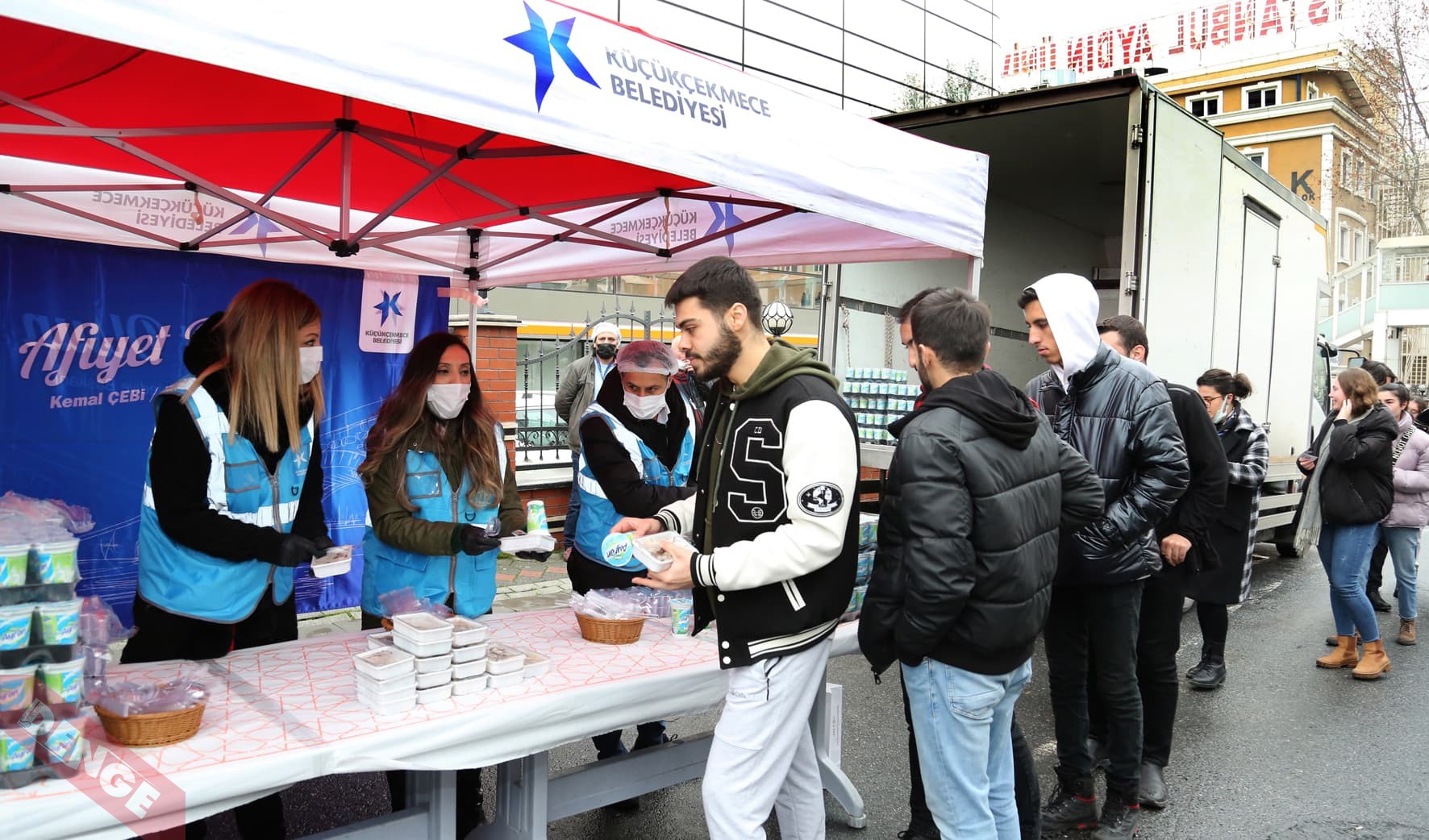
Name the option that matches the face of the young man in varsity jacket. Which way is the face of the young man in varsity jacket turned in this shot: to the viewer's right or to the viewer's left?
to the viewer's left

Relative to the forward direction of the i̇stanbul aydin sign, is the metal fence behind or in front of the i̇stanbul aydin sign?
behind

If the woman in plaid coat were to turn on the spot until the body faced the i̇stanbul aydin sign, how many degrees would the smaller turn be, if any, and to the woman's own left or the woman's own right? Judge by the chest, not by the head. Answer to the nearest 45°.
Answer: approximately 90° to the woman's own right

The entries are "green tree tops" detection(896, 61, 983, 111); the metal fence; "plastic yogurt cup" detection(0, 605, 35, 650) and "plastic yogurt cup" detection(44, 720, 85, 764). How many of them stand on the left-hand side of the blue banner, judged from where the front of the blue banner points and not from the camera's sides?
2

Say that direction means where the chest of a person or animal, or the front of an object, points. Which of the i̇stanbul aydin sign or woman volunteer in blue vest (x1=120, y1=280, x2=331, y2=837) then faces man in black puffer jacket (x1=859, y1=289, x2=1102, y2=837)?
the woman volunteer in blue vest

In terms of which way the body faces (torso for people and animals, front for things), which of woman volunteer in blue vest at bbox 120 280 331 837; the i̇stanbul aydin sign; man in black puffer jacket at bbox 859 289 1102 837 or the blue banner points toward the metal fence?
the man in black puffer jacket

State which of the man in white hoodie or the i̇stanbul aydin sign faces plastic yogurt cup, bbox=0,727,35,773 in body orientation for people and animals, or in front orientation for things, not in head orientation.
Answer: the man in white hoodie

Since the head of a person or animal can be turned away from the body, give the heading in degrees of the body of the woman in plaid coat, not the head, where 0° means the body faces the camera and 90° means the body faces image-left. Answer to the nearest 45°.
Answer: approximately 90°

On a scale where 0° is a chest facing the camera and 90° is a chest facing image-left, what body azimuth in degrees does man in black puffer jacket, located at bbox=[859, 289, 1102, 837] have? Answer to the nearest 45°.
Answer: approximately 135°

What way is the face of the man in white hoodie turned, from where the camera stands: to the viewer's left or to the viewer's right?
to the viewer's left

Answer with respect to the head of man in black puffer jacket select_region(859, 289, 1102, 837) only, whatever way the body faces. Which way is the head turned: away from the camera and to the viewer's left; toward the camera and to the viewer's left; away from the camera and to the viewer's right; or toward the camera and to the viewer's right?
away from the camera and to the viewer's left
